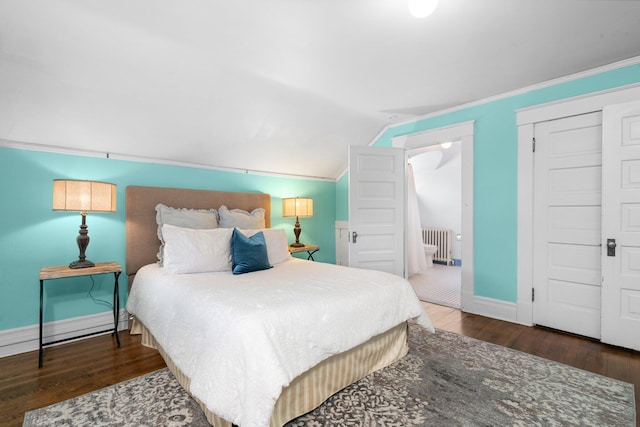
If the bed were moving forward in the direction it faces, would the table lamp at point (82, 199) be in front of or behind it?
behind

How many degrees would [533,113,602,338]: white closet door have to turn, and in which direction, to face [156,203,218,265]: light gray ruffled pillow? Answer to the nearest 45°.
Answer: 0° — it already faces it

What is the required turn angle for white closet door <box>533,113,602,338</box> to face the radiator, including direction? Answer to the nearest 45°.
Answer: approximately 90° to its right

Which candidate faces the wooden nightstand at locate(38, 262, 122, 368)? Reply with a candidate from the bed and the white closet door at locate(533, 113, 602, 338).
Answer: the white closet door

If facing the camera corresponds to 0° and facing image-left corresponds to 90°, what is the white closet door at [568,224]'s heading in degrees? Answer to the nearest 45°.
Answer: approximately 45°

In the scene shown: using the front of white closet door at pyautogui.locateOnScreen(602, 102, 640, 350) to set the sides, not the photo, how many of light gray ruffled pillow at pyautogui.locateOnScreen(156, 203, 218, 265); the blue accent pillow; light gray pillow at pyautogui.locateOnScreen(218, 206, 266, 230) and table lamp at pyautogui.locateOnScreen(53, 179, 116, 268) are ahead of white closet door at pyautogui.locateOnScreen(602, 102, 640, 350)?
4

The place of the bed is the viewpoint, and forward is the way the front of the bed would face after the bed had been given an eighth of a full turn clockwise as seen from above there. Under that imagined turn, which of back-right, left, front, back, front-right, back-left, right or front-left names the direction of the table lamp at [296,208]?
back

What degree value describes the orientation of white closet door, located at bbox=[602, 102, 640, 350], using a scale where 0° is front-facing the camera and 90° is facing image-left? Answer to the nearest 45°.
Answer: approximately 45°

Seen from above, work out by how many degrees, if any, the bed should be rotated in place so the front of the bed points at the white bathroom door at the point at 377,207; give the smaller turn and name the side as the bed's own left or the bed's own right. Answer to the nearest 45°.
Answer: approximately 90° to the bed's own left
